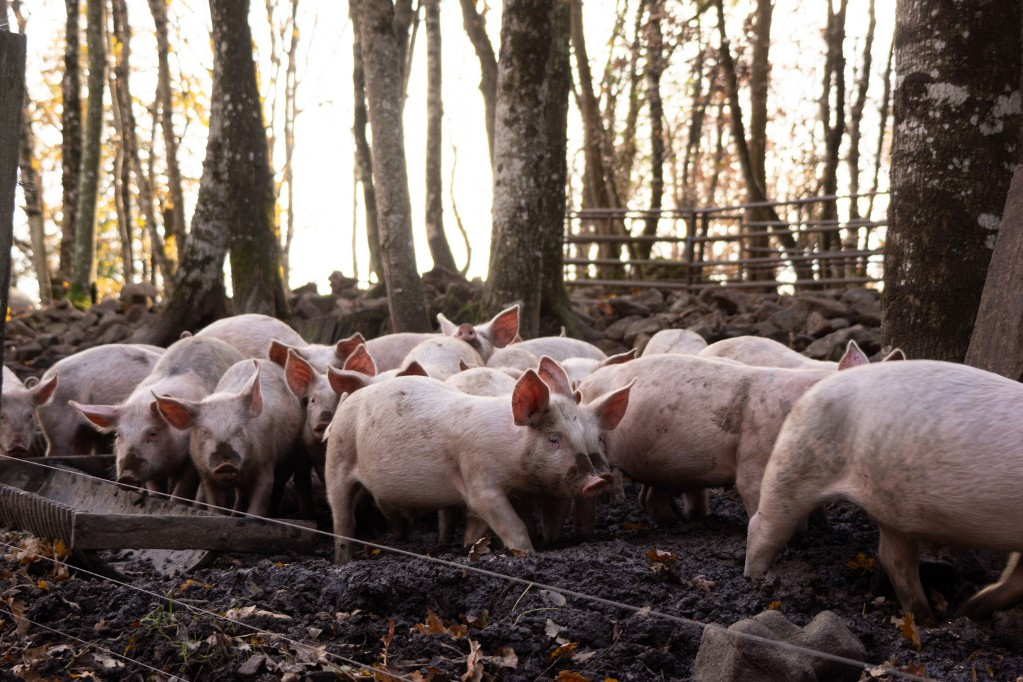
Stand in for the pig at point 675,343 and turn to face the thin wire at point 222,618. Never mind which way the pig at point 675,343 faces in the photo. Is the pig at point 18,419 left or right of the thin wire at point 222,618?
right

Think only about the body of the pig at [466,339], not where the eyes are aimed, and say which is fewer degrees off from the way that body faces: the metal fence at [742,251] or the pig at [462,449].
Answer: the pig

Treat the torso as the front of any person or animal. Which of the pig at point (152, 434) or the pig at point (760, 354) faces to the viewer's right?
the pig at point (760, 354)

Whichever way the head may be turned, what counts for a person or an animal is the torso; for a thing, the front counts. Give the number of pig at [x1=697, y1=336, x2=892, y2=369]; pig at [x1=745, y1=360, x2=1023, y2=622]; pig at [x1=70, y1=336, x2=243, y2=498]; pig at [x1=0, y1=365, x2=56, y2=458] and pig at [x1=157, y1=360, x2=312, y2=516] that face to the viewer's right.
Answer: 2

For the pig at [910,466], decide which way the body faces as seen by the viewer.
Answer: to the viewer's right

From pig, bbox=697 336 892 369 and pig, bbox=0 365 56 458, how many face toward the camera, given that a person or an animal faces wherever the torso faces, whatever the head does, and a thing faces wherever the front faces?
1

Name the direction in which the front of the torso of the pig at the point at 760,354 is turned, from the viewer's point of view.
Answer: to the viewer's right

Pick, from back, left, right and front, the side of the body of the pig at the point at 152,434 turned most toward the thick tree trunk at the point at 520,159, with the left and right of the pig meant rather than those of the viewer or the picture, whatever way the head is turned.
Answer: back

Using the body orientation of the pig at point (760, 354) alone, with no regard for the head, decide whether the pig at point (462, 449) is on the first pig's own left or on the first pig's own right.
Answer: on the first pig's own right

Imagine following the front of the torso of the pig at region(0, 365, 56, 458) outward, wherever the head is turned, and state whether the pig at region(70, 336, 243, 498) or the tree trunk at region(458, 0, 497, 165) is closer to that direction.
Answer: the pig
